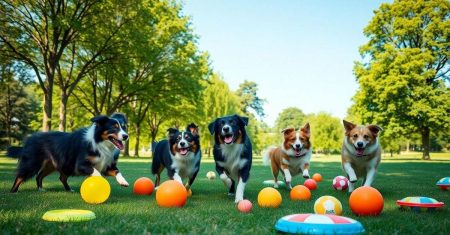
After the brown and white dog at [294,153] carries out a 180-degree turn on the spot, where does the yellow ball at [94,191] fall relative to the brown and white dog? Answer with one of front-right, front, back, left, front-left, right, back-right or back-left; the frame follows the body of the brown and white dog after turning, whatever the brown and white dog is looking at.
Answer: left

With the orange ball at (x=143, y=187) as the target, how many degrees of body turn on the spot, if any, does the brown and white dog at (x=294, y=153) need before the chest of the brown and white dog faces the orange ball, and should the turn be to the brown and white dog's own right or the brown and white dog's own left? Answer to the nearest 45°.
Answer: approximately 90° to the brown and white dog's own right

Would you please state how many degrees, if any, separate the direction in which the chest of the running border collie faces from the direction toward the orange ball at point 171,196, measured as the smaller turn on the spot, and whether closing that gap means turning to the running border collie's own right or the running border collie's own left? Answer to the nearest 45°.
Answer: approximately 45° to the running border collie's own right
